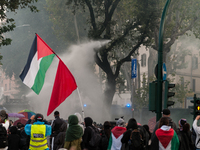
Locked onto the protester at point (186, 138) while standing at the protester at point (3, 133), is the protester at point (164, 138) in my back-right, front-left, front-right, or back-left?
front-right

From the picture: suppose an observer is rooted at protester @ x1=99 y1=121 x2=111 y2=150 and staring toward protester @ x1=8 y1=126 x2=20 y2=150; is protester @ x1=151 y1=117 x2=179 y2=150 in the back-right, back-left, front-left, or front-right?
back-left

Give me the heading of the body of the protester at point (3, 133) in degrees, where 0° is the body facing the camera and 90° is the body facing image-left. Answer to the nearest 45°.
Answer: approximately 180°

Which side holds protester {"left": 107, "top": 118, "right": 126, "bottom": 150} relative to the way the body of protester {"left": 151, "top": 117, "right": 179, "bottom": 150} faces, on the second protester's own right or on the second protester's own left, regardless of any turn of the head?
on the second protester's own left

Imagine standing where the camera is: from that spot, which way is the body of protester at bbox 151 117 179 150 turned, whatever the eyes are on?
away from the camera

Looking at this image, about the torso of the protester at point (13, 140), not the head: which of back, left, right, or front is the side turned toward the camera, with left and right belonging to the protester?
back

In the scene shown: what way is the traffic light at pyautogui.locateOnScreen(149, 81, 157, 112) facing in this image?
away from the camera

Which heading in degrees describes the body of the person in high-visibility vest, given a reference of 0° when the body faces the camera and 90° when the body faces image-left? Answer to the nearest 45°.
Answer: approximately 180°

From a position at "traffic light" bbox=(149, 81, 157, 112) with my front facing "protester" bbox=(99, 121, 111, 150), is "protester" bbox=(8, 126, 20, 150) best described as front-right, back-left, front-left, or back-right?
front-right

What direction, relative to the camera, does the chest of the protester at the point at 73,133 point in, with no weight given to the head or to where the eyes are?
away from the camera

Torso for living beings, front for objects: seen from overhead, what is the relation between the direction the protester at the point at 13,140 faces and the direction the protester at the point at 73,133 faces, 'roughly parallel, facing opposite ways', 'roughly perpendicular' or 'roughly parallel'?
roughly parallel

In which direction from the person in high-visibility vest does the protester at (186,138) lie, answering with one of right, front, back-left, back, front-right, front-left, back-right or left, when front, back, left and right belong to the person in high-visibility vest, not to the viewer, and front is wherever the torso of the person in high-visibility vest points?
right

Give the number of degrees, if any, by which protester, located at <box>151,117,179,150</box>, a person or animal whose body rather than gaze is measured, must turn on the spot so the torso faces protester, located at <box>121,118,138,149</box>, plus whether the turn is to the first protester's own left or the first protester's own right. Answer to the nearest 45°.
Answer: approximately 45° to the first protester's own left
